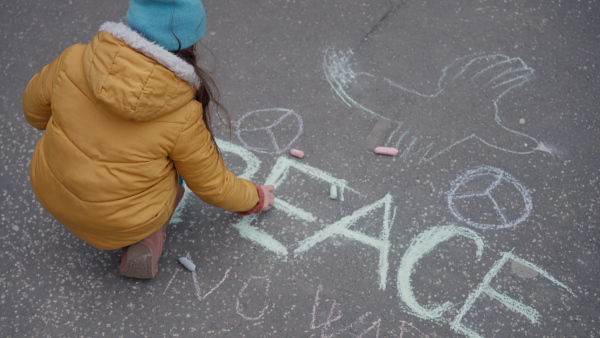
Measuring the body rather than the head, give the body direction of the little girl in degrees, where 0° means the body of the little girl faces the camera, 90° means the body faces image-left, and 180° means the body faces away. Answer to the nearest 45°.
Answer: approximately 225°

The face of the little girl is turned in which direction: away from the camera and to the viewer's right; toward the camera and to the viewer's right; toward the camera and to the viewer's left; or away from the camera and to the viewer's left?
away from the camera and to the viewer's right
